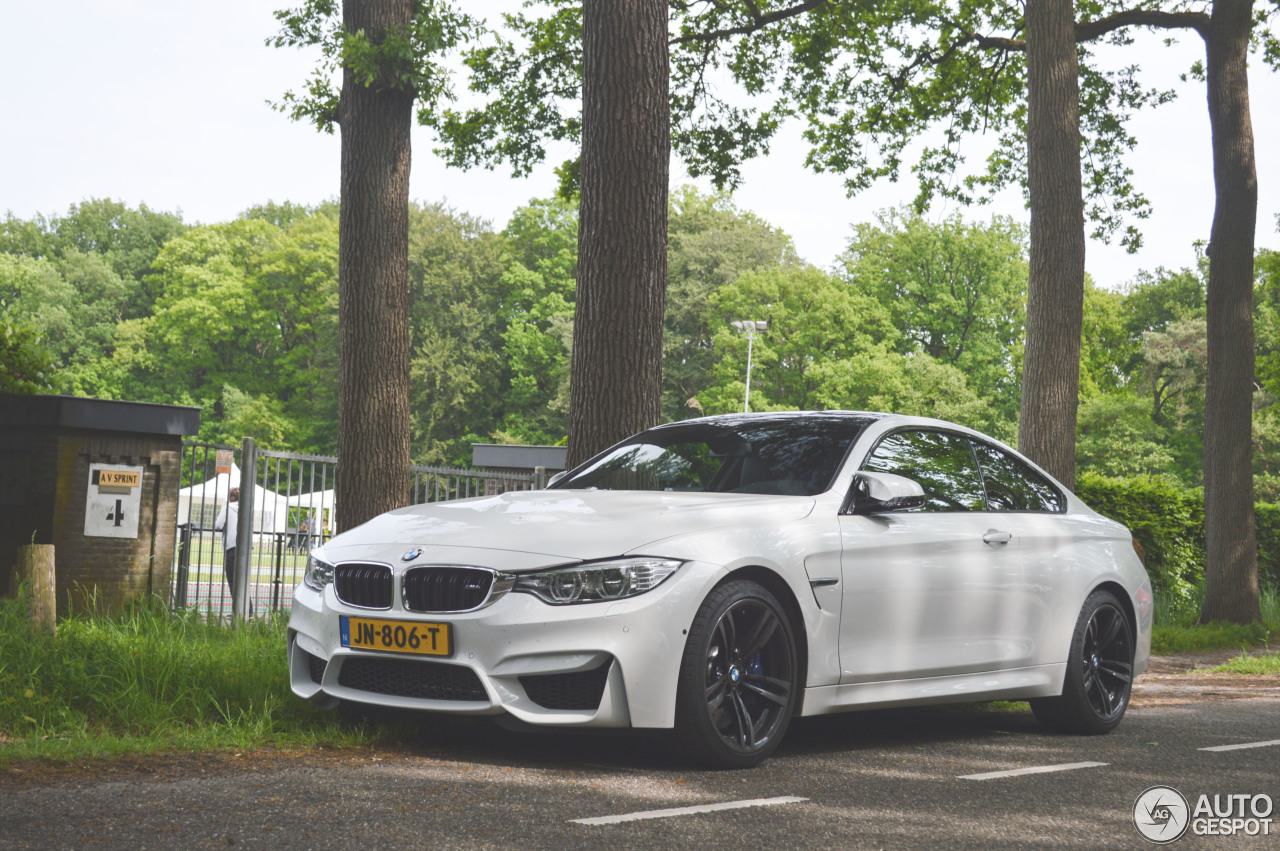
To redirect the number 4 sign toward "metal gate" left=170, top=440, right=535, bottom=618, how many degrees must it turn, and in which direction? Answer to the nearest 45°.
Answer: approximately 135° to its left

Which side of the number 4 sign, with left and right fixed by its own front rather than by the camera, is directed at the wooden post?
front

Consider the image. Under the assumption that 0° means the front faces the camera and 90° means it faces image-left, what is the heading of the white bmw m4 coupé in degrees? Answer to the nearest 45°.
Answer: approximately 45°

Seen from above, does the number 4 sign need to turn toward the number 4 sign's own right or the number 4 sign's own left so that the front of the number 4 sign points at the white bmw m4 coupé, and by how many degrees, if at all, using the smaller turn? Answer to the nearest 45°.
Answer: approximately 45° to the number 4 sign's own left

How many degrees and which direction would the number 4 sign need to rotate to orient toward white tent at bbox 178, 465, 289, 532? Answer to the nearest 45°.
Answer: approximately 135° to its left

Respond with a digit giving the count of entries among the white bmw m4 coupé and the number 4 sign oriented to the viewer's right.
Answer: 0

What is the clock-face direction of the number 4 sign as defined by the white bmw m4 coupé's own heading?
The number 4 sign is roughly at 3 o'clock from the white bmw m4 coupé.

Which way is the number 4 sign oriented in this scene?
toward the camera

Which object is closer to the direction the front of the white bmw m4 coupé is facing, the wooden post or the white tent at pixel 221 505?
the wooden post

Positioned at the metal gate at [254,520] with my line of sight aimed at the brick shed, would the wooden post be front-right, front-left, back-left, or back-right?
front-left

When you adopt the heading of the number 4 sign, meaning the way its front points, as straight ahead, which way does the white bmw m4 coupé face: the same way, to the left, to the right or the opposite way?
to the right

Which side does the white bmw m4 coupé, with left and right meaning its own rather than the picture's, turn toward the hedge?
back

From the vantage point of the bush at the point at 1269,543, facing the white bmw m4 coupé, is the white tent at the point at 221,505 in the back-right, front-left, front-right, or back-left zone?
front-right
